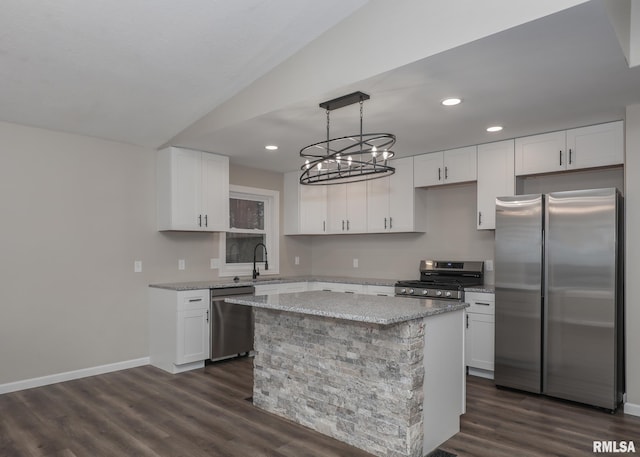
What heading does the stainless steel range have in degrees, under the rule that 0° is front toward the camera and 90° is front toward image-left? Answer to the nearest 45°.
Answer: approximately 45°

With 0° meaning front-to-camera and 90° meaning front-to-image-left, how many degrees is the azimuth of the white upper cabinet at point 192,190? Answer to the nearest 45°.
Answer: approximately 315°

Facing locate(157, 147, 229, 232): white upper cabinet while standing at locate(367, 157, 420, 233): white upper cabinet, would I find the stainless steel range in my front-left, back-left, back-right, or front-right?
back-left

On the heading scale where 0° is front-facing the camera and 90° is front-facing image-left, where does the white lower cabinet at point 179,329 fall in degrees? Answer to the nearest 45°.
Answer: approximately 315°

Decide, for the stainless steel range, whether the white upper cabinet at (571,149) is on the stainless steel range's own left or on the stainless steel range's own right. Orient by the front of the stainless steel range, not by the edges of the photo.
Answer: on the stainless steel range's own left

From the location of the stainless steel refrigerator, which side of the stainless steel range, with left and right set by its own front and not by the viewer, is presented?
left
